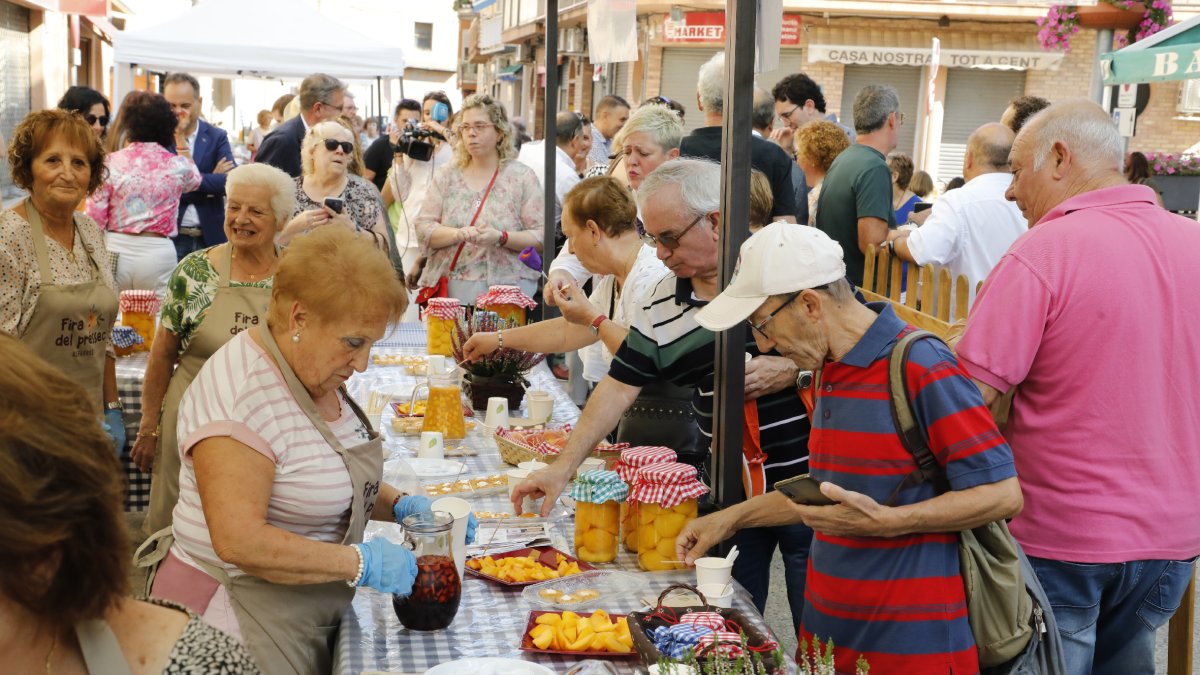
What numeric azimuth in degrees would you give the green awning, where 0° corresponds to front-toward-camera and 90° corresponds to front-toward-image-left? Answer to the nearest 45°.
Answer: approximately 45°

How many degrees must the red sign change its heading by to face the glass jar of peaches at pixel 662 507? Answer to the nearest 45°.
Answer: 0° — it already faces it

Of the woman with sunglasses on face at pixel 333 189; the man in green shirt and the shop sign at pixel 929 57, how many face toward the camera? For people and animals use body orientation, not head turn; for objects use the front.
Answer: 2

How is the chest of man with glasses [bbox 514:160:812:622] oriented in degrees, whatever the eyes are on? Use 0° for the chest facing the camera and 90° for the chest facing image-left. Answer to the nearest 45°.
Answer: approximately 45°

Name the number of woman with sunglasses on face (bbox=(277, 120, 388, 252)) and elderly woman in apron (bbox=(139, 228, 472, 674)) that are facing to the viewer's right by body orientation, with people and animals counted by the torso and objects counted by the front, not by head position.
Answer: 1

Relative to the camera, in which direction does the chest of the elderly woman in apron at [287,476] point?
to the viewer's right

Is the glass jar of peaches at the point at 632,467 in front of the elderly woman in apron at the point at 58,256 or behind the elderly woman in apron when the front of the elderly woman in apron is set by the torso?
in front

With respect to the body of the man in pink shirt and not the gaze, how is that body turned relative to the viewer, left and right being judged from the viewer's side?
facing away from the viewer and to the left of the viewer

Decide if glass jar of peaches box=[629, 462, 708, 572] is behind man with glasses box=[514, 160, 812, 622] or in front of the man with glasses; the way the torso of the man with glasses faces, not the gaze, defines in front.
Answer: in front

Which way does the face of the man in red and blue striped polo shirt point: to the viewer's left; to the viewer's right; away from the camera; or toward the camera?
to the viewer's left

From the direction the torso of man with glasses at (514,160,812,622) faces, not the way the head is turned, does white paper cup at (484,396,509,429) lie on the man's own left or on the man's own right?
on the man's own right
